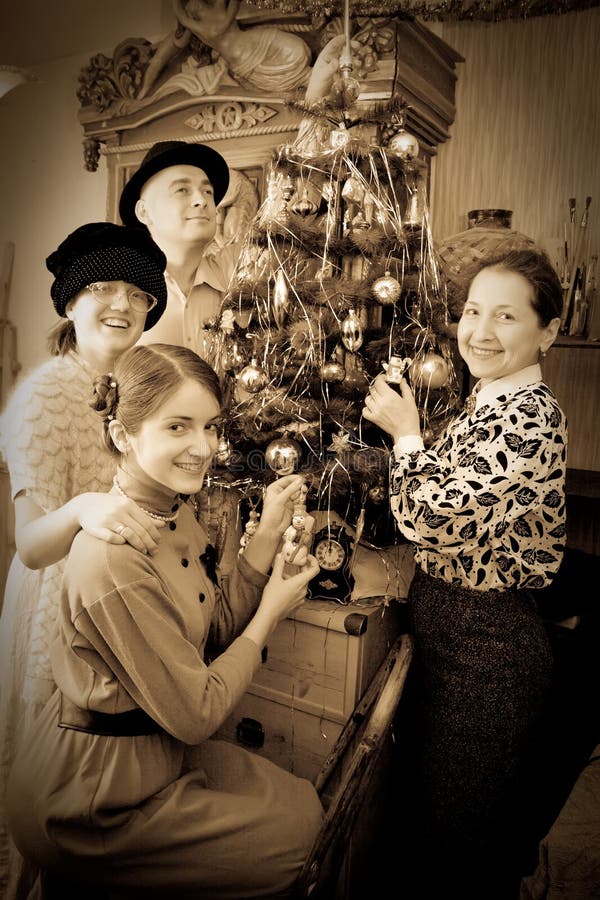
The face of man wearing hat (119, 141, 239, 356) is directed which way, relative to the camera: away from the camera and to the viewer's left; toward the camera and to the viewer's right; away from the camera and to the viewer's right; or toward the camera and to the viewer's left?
toward the camera and to the viewer's right

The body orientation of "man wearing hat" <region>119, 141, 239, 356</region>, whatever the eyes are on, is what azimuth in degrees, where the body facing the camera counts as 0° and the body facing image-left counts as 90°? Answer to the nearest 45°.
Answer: approximately 315°
